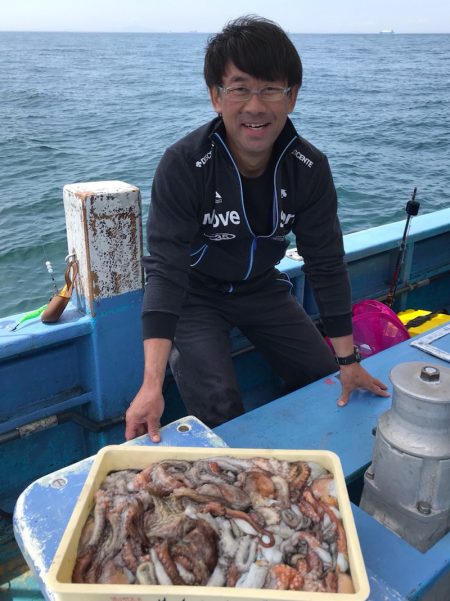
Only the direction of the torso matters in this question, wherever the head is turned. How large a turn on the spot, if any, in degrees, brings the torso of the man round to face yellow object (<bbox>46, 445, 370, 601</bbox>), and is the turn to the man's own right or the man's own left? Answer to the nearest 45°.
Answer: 0° — they already face it

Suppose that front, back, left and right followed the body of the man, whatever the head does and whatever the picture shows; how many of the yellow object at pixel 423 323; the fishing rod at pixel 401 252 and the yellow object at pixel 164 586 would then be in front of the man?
1

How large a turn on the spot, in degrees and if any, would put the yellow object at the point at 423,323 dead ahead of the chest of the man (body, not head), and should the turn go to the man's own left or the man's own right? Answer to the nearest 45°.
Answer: approximately 135° to the man's own left

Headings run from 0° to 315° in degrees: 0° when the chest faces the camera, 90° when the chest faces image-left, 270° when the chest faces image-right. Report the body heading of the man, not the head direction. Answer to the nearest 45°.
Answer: approximately 0°

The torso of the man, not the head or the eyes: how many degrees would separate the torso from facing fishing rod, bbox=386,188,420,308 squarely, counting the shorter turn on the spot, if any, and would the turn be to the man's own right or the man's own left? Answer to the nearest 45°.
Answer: approximately 135° to the man's own left

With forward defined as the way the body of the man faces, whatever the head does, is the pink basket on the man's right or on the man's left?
on the man's left
